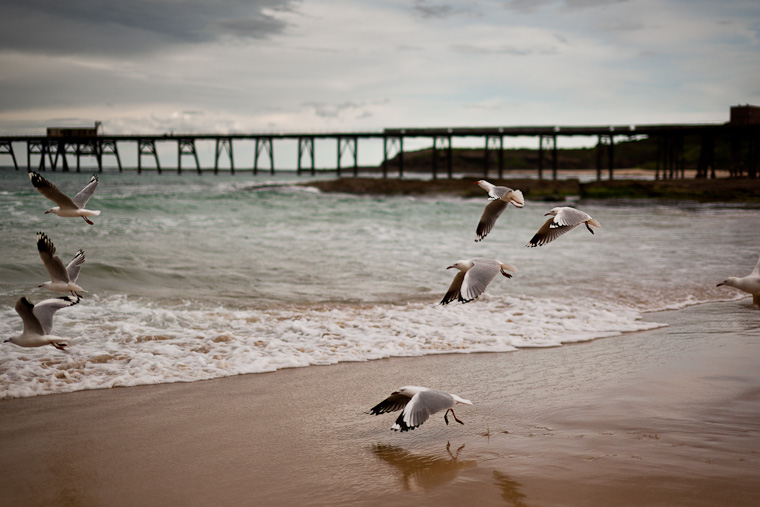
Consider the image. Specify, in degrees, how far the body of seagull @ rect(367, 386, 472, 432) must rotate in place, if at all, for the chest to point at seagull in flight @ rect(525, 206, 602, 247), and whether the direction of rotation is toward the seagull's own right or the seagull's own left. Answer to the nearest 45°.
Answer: approximately 135° to the seagull's own right

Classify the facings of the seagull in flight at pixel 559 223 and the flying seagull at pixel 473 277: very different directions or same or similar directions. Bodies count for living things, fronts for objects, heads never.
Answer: same or similar directions
